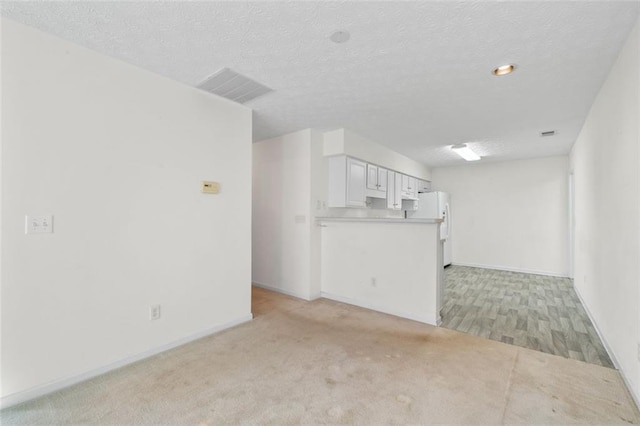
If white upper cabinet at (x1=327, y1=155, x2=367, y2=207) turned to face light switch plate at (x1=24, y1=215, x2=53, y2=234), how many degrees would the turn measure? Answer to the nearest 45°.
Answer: approximately 90° to its right

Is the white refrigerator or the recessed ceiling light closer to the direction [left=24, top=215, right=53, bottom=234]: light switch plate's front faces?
the recessed ceiling light

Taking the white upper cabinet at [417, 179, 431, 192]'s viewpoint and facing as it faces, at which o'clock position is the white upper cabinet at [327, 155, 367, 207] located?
the white upper cabinet at [327, 155, 367, 207] is roughly at 2 o'clock from the white upper cabinet at [417, 179, 431, 192].
